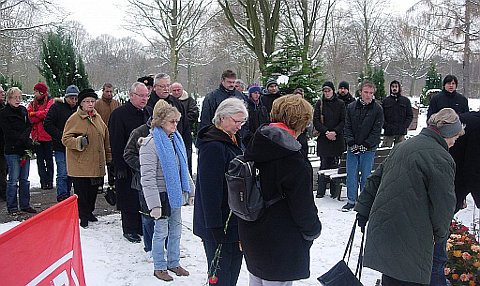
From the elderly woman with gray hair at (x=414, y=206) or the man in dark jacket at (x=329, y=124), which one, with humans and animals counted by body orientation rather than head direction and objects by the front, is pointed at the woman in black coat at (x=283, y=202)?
the man in dark jacket

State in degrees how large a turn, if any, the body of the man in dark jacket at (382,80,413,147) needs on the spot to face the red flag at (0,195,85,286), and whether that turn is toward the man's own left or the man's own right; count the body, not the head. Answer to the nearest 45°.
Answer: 0° — they already face it

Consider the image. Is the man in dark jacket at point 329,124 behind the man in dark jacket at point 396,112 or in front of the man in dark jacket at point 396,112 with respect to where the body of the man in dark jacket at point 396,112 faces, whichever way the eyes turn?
in front

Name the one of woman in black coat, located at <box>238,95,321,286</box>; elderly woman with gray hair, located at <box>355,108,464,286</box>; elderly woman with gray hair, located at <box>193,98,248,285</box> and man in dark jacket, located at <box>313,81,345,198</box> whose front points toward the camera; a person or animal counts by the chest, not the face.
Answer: the man in dark jacket

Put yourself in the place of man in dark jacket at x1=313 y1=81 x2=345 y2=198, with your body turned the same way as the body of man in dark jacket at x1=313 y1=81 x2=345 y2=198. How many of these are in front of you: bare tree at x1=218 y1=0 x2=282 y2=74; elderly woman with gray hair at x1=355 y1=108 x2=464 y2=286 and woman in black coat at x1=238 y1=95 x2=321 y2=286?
2

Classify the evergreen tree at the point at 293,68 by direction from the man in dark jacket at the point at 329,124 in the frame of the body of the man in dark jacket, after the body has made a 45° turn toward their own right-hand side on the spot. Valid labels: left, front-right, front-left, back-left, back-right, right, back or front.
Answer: back-right

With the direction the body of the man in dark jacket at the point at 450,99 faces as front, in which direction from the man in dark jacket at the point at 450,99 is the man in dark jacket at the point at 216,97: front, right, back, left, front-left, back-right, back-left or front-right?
front-right

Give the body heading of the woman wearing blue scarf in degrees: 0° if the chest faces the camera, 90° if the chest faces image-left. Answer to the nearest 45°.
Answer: approximately 315°

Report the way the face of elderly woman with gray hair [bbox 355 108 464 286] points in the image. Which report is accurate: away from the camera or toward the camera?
away from the camera

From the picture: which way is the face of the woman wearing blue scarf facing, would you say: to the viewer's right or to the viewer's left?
to the viewer's right

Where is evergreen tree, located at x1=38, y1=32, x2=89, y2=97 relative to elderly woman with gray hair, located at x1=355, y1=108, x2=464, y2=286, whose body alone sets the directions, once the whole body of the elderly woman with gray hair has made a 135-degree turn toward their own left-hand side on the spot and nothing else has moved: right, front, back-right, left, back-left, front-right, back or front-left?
front-right

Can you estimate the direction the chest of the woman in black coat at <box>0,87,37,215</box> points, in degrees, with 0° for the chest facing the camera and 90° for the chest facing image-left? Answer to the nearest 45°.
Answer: approximately 315°

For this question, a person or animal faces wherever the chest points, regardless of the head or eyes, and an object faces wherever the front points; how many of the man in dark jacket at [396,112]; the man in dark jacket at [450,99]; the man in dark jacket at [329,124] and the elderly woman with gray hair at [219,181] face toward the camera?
3
